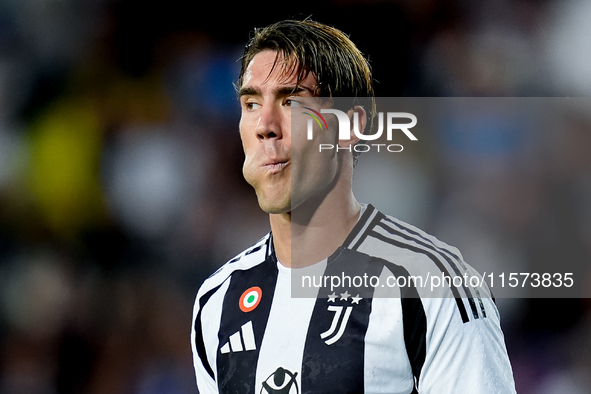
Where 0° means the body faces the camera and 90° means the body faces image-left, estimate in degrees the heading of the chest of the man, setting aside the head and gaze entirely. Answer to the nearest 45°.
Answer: approximately 45°
